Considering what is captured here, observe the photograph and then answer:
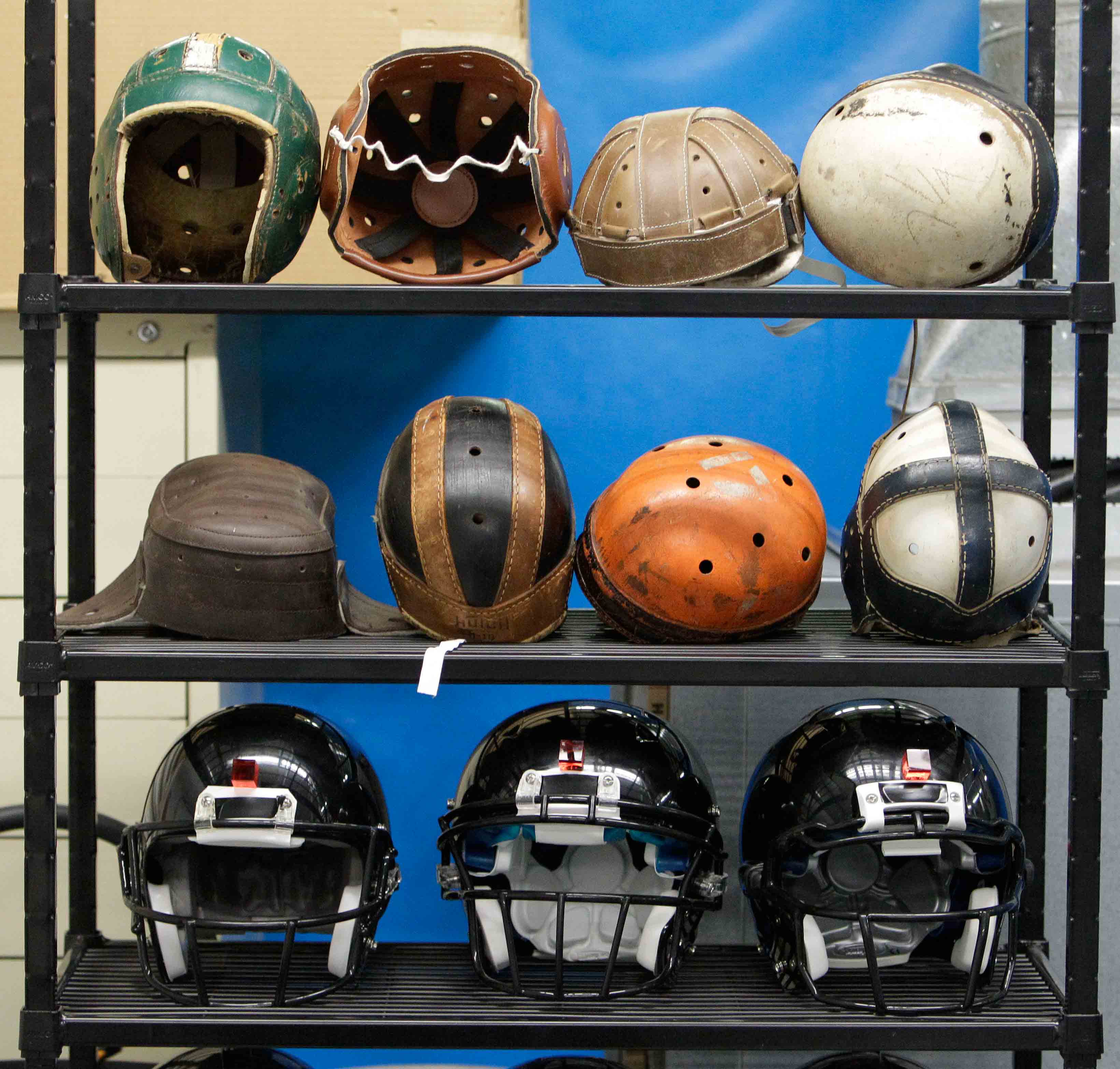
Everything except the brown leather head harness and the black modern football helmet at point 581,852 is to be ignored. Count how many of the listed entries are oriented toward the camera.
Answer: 2

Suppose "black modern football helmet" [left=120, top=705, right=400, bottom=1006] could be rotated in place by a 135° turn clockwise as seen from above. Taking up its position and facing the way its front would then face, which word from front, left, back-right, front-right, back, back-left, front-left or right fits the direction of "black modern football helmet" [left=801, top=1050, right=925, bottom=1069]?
back-right

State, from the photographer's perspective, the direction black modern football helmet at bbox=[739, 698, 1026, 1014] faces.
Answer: facing the viewer

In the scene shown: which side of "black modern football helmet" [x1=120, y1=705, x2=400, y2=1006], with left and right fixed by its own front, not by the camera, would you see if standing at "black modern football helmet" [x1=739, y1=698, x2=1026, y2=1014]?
left

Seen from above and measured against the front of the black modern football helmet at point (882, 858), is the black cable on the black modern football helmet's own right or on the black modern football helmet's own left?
on the black modern football helmet's own right
